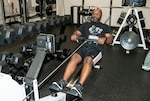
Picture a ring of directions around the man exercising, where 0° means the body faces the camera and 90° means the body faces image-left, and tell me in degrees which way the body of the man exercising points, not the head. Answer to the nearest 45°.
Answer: approximately 45°
